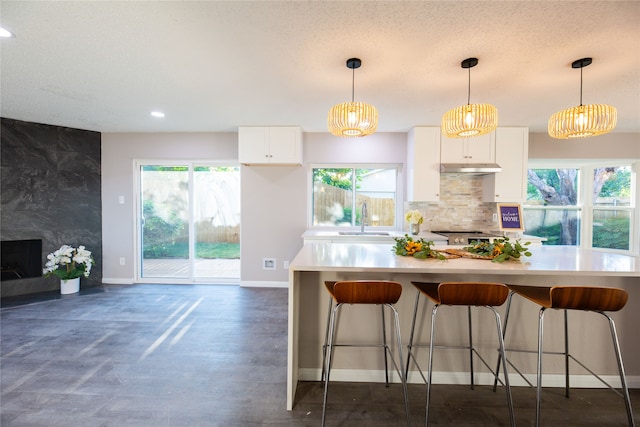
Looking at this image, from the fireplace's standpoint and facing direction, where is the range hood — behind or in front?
in front

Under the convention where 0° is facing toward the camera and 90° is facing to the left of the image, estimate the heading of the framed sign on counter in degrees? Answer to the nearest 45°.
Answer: approximately 0°

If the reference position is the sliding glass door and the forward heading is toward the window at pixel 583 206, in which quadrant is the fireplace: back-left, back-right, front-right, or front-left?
back-right

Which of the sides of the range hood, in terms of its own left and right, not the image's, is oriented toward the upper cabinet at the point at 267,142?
right

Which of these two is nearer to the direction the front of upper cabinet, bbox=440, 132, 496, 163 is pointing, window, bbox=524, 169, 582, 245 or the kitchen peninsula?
the kitchen peninsula
